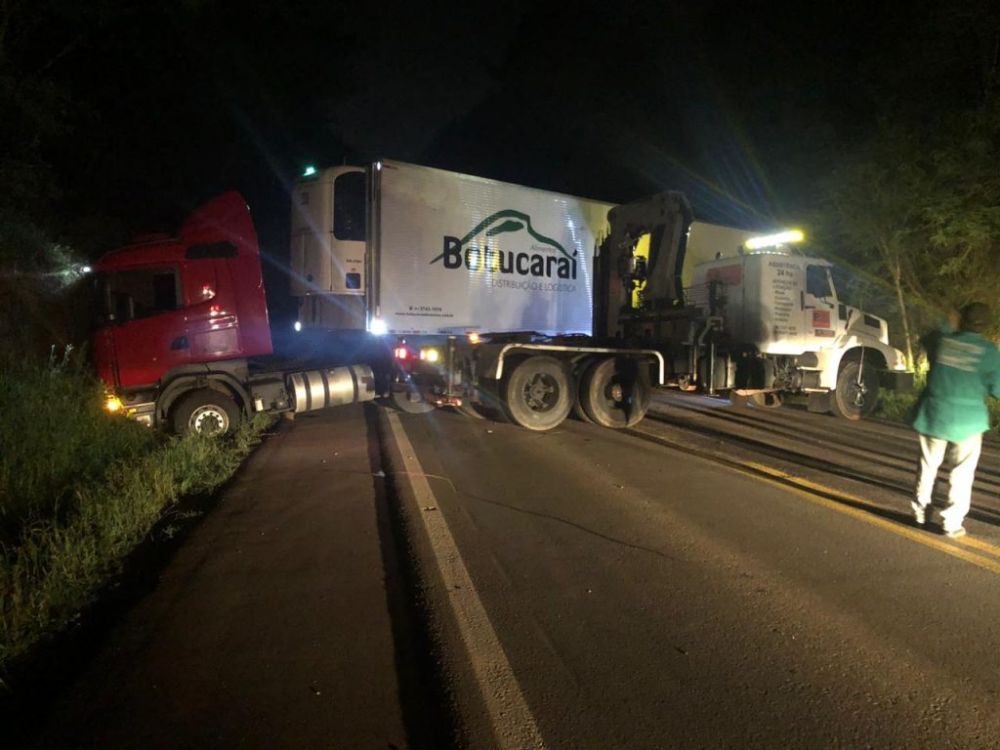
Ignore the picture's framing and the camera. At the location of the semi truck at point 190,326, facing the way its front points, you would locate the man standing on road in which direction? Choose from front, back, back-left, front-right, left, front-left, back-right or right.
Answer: back-left

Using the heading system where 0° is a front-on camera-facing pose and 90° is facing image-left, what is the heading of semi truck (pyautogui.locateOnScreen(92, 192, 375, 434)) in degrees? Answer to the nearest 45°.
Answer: approximately 90°
